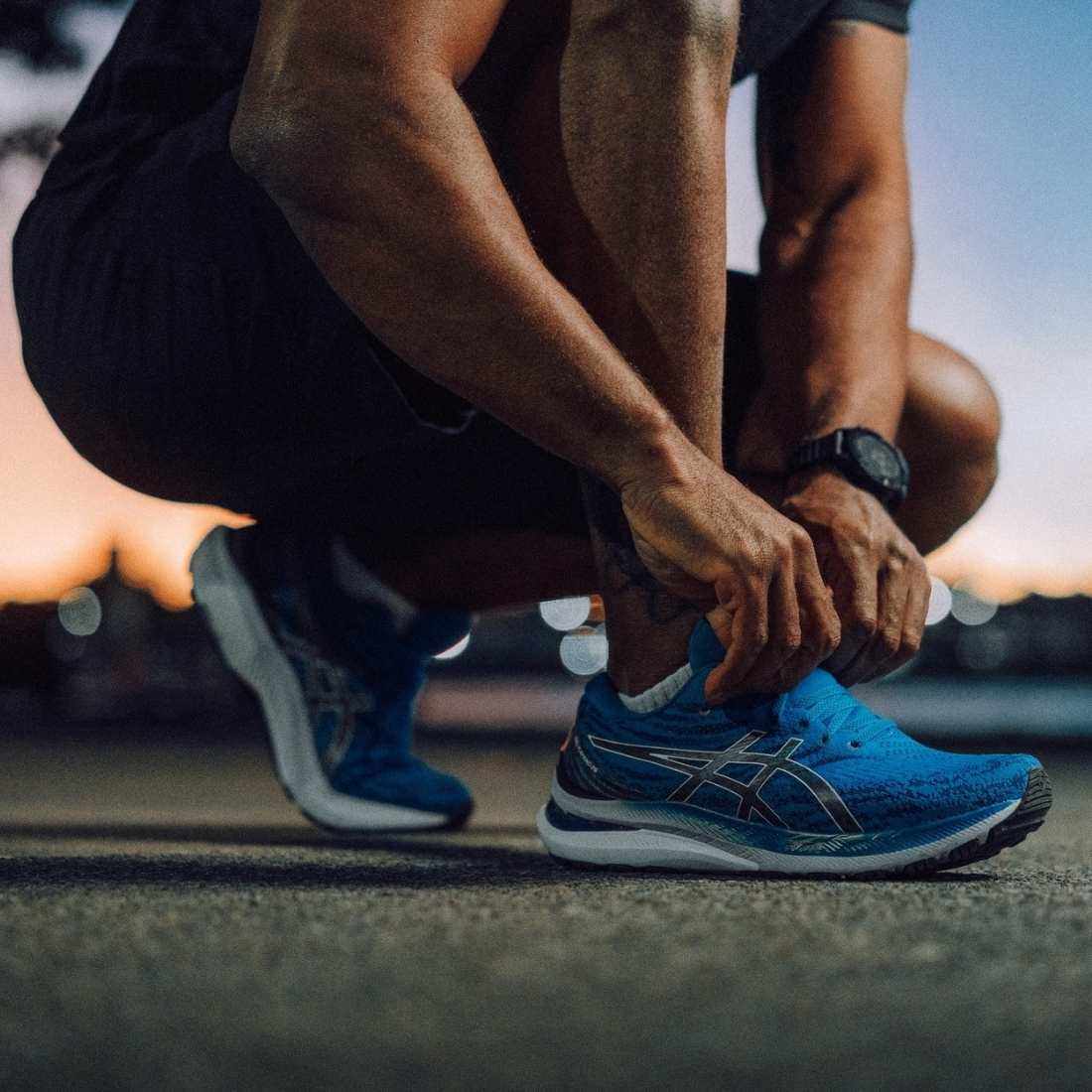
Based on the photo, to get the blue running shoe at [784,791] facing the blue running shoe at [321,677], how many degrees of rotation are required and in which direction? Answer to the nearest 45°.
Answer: approximately 135° to its left

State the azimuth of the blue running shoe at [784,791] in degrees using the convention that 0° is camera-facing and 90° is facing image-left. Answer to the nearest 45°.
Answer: approximately 270°
